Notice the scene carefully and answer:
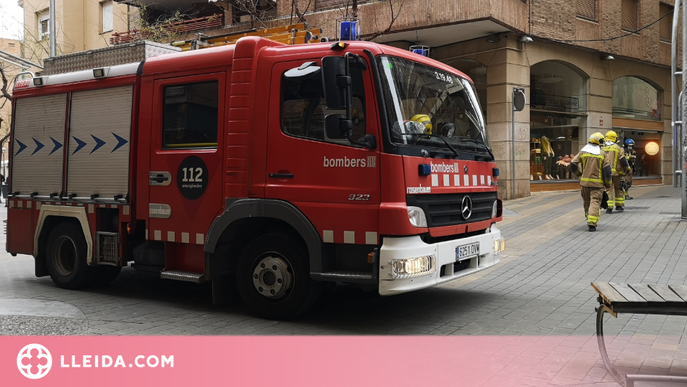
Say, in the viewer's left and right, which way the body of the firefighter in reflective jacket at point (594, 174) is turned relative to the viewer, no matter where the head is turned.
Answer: facing away from the viewer

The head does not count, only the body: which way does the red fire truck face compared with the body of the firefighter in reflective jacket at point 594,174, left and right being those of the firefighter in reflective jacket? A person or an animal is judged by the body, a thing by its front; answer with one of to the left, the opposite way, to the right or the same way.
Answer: to the right

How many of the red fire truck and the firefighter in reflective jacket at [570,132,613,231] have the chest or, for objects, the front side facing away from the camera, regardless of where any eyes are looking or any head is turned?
1

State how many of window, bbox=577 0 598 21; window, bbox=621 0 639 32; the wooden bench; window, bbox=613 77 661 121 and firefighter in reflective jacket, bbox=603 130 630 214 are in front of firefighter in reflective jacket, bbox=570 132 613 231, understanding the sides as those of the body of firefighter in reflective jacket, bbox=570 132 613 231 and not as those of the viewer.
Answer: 4

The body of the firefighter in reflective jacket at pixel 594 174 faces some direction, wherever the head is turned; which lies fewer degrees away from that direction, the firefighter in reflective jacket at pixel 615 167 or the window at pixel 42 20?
the firefighter in reflective jacket

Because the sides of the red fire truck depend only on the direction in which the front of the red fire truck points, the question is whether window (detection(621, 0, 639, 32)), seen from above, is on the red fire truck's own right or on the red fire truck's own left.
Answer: on the red fire truck's own left

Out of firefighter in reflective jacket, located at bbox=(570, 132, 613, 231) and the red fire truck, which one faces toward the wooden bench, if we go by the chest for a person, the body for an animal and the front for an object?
the red fire truck

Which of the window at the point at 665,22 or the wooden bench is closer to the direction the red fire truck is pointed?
the wooden bench

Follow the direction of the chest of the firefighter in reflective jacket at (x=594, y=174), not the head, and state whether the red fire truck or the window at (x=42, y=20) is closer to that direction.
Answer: the window

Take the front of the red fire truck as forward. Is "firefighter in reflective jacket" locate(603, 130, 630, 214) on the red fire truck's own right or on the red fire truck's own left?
on the red fire truck's own left

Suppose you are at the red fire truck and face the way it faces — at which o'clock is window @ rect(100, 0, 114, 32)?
The window is roughly at 7 o'clock from the red fire truck.

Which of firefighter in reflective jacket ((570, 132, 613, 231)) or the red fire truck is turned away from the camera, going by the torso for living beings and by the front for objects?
the firefighter in reflective jacket

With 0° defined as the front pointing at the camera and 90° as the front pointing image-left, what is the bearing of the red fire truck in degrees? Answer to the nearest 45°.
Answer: approximately 315°

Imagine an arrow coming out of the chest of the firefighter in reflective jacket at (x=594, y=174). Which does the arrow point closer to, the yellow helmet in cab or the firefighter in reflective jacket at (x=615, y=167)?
the firefighter in reflective jacket

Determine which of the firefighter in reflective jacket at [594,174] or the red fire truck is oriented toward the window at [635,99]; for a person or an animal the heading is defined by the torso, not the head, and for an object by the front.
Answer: the firefighter in reflective jacket

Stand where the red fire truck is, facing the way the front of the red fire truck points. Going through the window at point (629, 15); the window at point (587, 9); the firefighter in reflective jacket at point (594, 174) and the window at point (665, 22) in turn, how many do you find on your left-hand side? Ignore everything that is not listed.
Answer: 4
